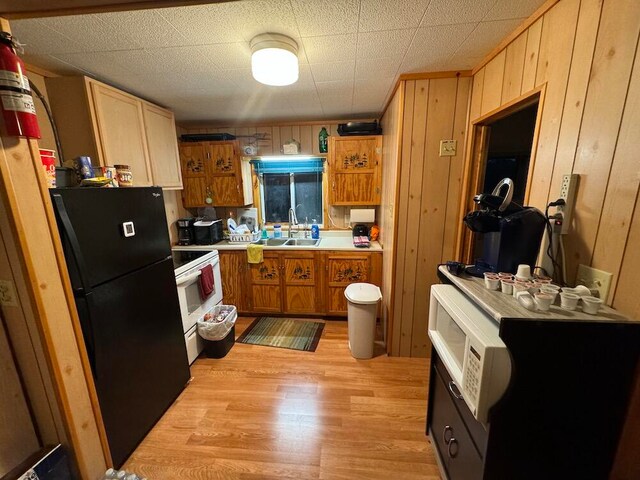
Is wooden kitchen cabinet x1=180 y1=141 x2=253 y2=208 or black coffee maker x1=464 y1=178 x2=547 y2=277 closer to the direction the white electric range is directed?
the black coffee maker

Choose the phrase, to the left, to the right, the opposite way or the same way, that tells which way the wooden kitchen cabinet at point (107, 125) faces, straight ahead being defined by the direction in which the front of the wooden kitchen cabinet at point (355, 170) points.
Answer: to the left

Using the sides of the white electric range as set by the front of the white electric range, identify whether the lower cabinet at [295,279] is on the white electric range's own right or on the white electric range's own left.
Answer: on the white electric range's own left

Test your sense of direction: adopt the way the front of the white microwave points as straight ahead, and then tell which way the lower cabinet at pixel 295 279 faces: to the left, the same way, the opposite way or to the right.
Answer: to the left

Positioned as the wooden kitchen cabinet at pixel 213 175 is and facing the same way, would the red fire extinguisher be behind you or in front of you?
in front

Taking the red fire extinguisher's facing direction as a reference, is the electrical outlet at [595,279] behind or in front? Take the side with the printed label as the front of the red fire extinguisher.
in front

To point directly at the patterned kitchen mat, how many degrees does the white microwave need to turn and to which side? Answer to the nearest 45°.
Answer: approximately 90° to its right

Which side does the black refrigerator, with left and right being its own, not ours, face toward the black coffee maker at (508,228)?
front

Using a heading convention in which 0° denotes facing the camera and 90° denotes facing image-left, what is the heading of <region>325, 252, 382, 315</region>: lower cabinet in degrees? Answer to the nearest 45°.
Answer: approximately 0°
